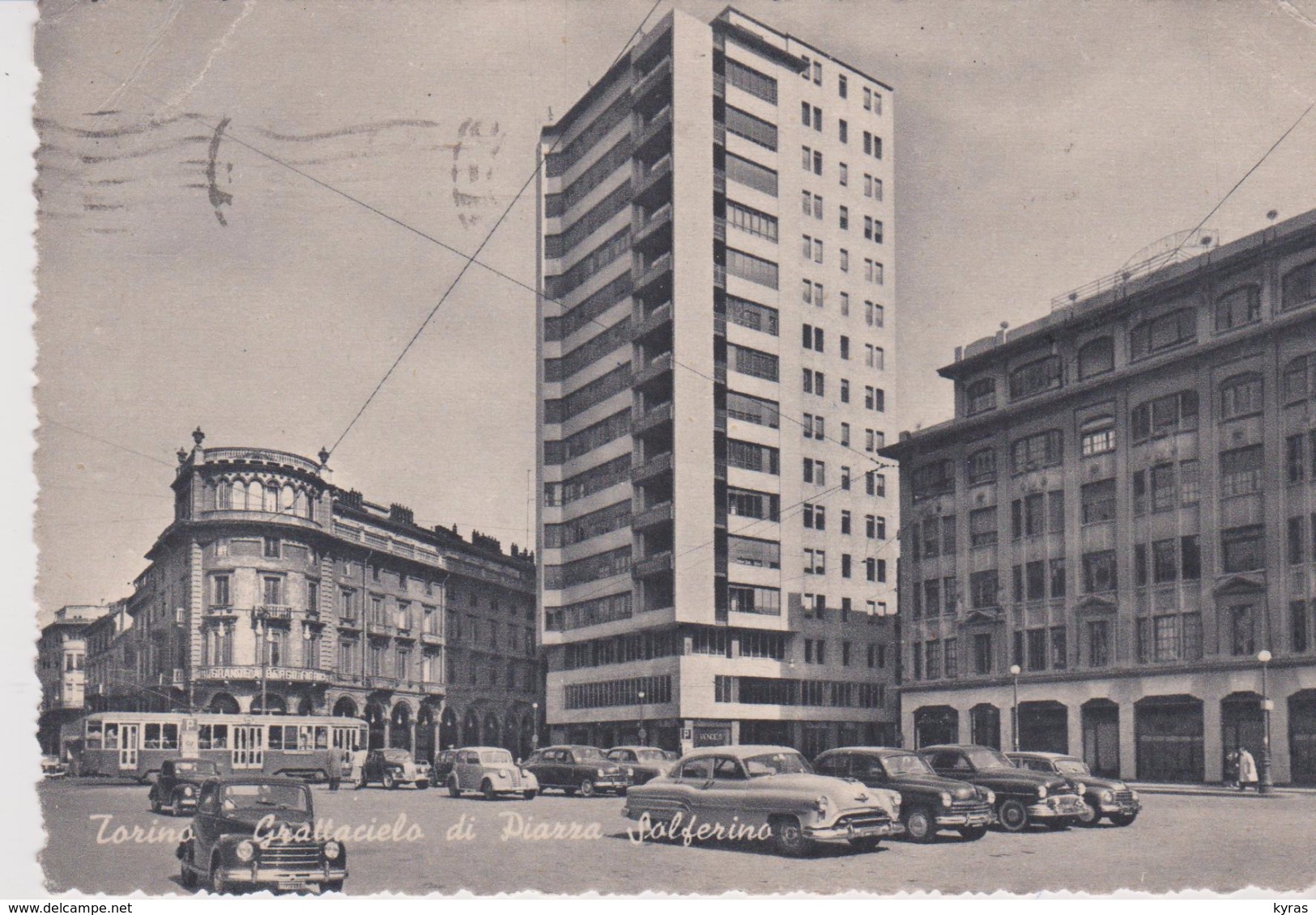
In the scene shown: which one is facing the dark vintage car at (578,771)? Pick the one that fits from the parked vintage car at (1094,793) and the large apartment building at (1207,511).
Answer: the large apartment building

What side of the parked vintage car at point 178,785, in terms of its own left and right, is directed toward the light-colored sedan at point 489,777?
left

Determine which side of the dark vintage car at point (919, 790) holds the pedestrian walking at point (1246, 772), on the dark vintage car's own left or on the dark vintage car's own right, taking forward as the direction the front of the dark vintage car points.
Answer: on the dark vintage car's own left

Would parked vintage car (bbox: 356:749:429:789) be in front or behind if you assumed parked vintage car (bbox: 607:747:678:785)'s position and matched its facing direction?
behind

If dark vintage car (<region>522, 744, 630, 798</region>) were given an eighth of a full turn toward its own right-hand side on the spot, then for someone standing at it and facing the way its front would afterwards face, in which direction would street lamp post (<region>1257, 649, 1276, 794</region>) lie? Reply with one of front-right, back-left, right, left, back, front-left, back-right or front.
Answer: left

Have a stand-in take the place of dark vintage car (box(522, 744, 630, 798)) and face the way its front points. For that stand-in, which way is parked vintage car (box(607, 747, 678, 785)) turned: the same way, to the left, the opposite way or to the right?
the same way

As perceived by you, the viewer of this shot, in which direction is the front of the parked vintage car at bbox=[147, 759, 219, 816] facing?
facing the viewer and to the right of the viewer

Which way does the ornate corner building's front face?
toward the camera

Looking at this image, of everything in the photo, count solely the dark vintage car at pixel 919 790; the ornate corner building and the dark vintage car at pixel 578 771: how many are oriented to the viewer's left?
0
